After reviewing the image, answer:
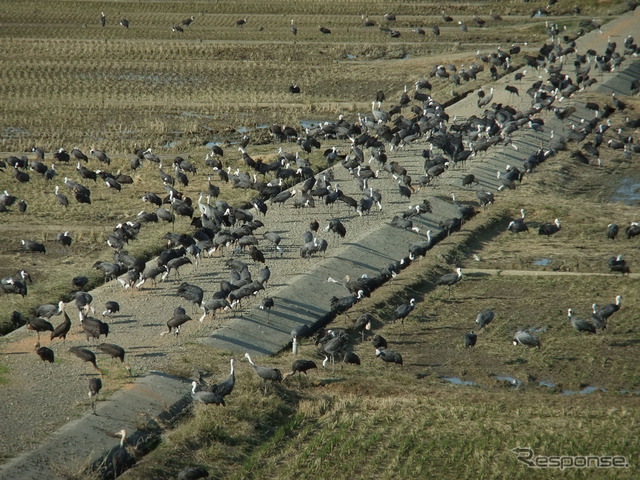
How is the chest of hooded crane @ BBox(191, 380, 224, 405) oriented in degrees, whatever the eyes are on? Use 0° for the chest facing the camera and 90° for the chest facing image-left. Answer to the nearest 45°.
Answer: approximately 90°

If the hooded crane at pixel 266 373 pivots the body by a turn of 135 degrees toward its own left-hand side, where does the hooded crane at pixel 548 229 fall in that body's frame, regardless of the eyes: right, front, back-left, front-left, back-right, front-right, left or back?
left

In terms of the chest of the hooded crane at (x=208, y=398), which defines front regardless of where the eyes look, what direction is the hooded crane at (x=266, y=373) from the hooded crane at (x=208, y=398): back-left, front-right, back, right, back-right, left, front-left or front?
back-right

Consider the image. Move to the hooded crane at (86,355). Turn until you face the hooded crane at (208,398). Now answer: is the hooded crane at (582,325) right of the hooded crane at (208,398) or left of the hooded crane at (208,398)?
left

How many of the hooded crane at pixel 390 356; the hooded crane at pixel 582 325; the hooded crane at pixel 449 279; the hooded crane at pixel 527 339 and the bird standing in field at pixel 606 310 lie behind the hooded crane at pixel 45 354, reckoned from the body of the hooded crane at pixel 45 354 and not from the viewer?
5

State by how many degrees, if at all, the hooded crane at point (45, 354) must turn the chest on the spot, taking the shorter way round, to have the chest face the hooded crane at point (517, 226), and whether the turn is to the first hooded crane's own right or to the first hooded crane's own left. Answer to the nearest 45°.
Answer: approximately 135° to the first hooded crane's own right
